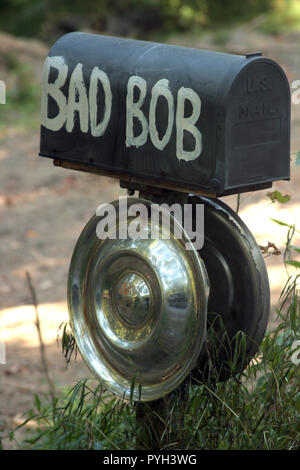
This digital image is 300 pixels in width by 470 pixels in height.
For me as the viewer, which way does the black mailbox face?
facing the viewer and to the right of the viewer
